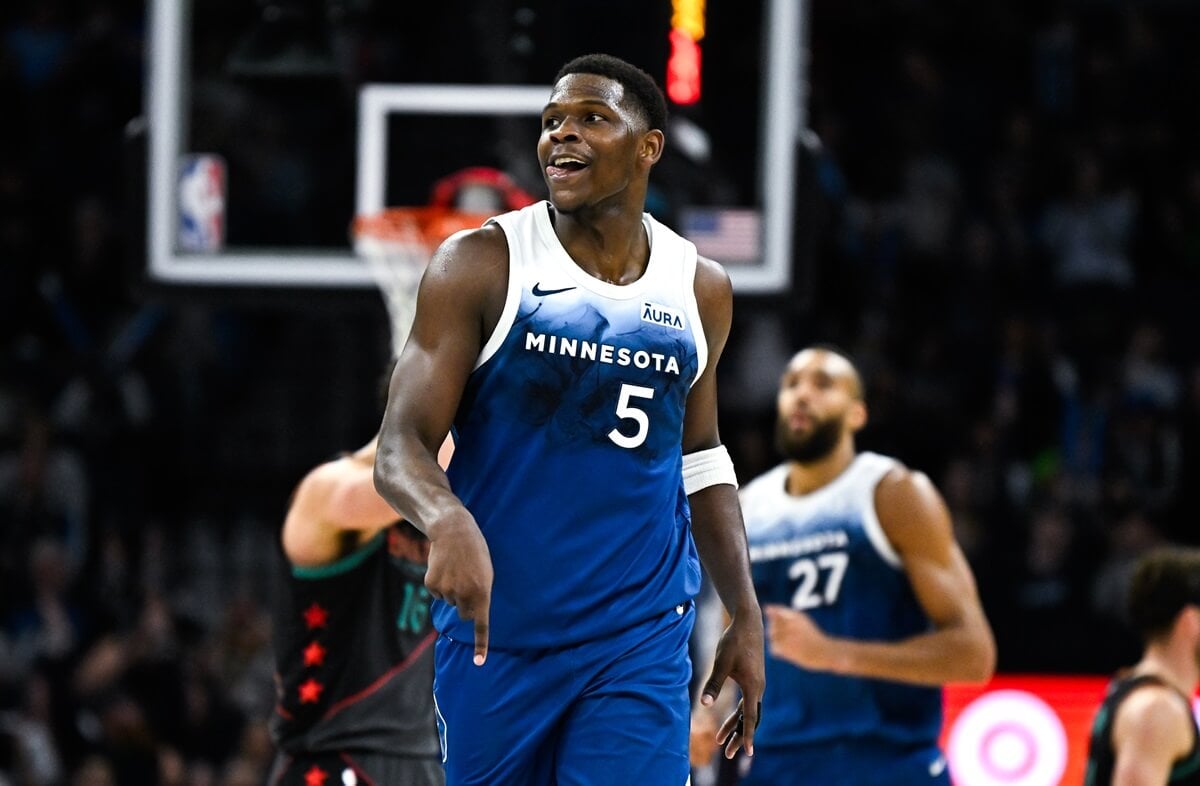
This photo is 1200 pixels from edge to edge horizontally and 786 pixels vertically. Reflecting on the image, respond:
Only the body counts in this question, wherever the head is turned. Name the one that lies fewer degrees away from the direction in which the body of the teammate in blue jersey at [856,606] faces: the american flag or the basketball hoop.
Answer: the basketball hoop

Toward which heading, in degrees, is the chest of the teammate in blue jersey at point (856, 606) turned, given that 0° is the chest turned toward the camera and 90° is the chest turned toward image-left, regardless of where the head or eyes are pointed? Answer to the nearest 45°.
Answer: approximately 45°

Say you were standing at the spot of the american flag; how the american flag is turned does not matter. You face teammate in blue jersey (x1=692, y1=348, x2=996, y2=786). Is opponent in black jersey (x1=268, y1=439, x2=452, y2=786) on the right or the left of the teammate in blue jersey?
right

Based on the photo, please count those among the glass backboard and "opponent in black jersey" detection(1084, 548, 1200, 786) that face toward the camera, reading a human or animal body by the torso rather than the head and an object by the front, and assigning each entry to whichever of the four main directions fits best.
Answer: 1

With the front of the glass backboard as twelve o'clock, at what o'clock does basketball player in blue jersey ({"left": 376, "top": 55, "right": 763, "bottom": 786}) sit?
The basketball player in blue jersey is roughly at 12 o'clock from the glass backboard.

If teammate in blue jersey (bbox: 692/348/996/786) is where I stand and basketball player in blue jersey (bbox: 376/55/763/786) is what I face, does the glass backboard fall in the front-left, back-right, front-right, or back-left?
back-right

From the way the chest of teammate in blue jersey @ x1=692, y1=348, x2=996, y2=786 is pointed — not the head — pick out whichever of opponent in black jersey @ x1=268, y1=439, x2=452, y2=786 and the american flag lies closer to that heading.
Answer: the opponent in black jersey
